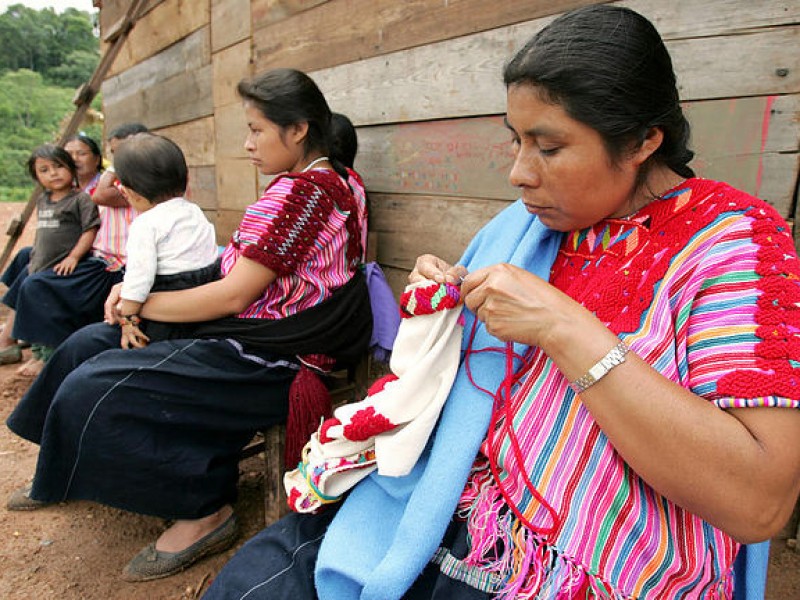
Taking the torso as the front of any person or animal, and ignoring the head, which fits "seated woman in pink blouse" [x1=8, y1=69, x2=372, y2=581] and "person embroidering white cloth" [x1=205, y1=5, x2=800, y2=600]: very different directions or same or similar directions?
same or similar directions

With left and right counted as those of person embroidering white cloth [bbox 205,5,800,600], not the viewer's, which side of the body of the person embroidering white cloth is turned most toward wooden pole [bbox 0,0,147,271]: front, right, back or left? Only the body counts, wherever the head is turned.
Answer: right

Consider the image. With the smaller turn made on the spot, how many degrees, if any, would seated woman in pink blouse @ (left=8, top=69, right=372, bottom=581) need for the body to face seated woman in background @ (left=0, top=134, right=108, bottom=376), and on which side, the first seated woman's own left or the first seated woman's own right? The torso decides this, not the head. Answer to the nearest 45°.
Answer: approximately 90° to the first seated woman's own right

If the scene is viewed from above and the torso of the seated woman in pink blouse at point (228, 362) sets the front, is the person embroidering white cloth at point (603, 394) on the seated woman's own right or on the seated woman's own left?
on the seated woman's own left

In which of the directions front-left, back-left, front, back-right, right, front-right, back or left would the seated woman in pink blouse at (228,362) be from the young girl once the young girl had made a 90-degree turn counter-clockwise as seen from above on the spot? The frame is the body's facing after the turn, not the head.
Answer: front-right

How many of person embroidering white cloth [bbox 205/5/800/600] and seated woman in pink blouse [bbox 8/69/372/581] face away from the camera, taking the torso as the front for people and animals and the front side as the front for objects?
0

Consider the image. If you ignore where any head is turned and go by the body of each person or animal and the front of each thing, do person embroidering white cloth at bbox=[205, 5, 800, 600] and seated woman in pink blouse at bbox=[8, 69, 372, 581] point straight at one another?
no

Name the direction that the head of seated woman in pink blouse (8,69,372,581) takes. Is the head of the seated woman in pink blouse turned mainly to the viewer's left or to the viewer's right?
to the viewer's left

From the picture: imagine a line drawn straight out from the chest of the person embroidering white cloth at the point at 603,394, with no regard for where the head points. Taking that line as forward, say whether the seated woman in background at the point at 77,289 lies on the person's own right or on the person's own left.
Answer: on the person's own right

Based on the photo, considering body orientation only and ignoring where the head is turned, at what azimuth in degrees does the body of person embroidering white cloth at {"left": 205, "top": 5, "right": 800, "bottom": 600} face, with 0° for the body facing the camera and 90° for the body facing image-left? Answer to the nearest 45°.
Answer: approximately 45°

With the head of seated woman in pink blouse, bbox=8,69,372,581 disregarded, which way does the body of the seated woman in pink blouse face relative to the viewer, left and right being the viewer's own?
facing to the left of the viewer

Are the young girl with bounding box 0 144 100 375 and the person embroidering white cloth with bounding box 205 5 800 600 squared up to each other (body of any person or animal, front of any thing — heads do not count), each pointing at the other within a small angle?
no

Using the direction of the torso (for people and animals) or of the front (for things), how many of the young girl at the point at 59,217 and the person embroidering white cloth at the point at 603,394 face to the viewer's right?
0

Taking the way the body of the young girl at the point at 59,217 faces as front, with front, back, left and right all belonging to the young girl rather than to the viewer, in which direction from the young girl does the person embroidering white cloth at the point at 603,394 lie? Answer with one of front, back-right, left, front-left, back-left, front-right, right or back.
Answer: front-left
